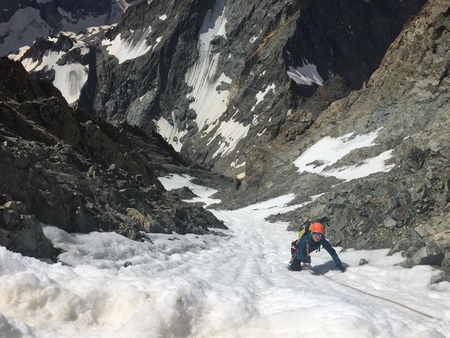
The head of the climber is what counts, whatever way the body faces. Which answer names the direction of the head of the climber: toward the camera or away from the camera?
toward the camera

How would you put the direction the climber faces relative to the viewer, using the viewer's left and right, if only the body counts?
facing the viewer and to the right of the viewer
